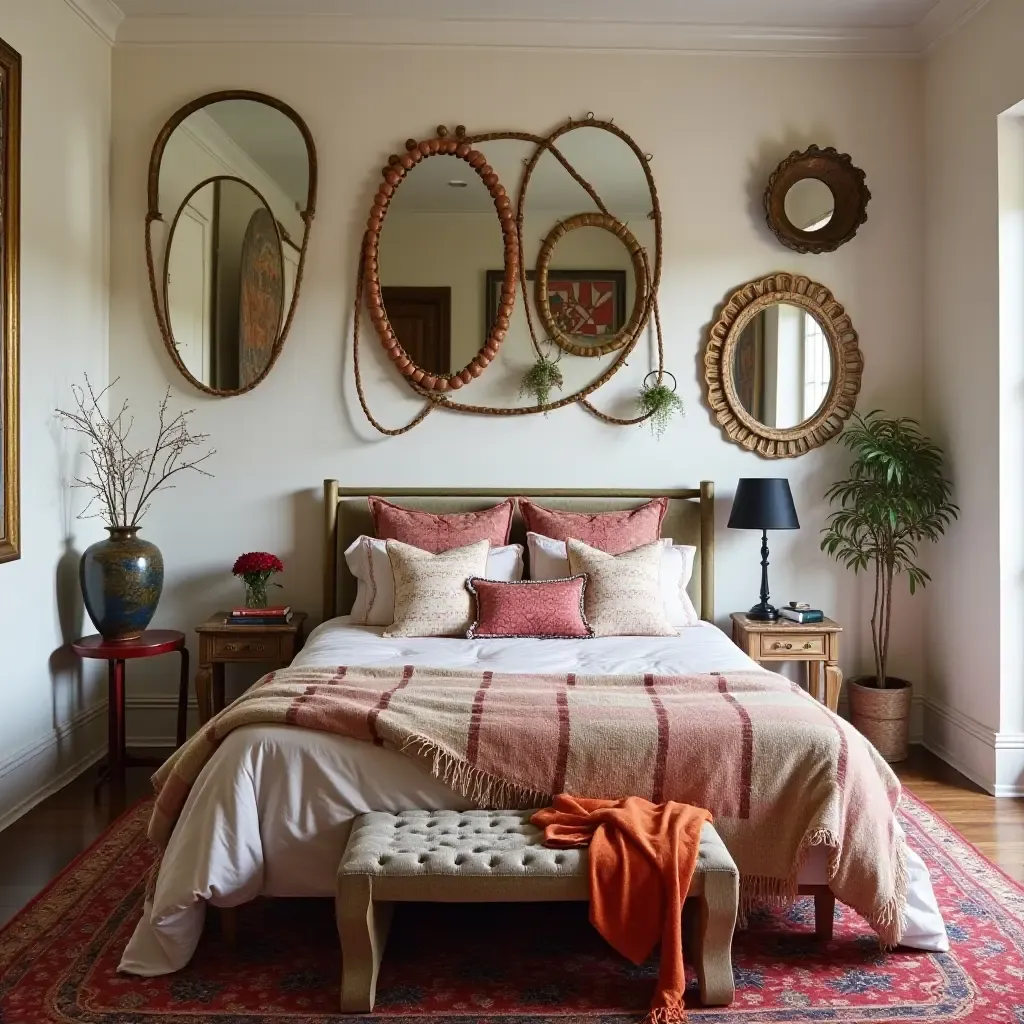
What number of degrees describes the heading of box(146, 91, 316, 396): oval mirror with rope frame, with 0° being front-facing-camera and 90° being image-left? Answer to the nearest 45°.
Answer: approximately 0°

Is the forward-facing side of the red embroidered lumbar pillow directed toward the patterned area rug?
yes

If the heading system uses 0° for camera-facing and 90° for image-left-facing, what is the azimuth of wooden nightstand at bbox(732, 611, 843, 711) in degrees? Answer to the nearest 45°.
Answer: approximately 0°

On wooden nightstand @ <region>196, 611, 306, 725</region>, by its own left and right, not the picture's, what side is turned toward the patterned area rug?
front

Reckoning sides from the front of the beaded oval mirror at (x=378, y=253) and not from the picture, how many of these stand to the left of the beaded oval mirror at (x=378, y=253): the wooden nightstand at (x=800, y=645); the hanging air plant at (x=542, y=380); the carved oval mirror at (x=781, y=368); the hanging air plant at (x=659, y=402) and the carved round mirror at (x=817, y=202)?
5
